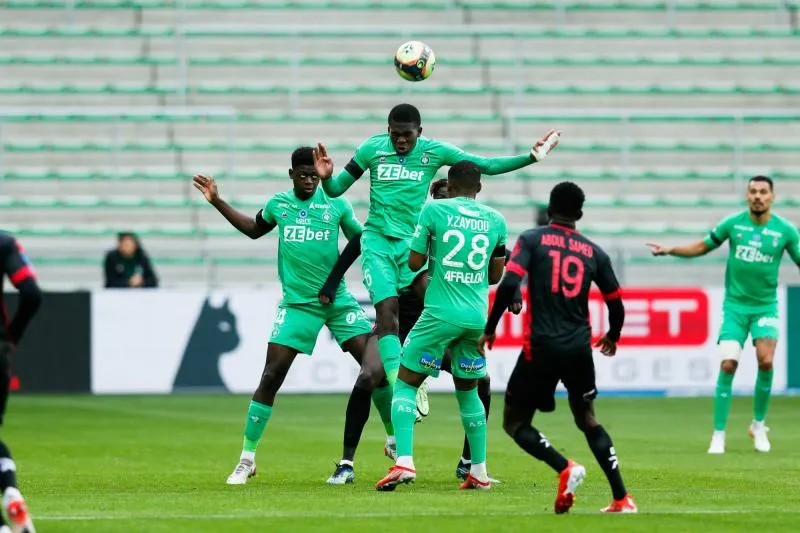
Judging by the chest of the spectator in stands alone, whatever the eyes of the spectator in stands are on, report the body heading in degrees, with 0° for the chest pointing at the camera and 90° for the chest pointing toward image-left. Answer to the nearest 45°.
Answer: approximately 0°

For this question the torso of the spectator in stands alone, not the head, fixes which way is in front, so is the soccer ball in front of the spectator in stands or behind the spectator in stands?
in front
